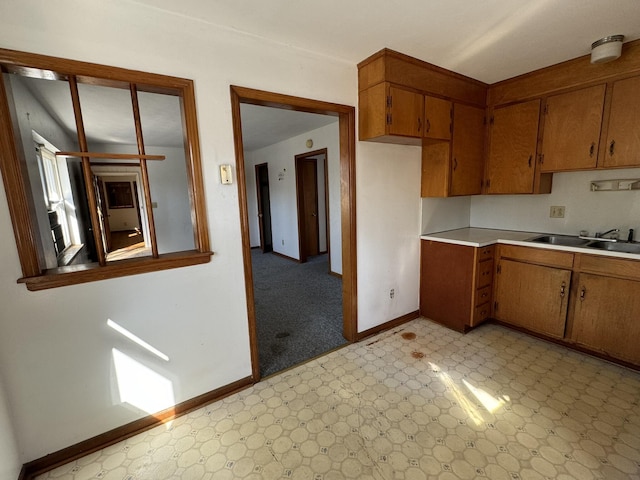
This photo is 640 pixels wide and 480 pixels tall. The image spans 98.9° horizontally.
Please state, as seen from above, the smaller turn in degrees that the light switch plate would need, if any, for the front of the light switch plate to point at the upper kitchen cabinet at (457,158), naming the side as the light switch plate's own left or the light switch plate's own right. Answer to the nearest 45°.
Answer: approximately 90° to the light switch plate's own left

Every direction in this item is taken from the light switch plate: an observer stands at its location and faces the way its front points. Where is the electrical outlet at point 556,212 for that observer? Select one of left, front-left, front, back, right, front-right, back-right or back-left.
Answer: left

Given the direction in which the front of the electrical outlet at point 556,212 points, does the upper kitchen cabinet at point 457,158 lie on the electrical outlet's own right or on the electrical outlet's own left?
on the electrical outlet's own right

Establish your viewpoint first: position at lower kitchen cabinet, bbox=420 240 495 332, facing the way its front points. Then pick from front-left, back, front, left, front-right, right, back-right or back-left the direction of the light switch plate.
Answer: right

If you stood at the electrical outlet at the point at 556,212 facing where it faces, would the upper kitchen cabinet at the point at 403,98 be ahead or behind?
ahead
